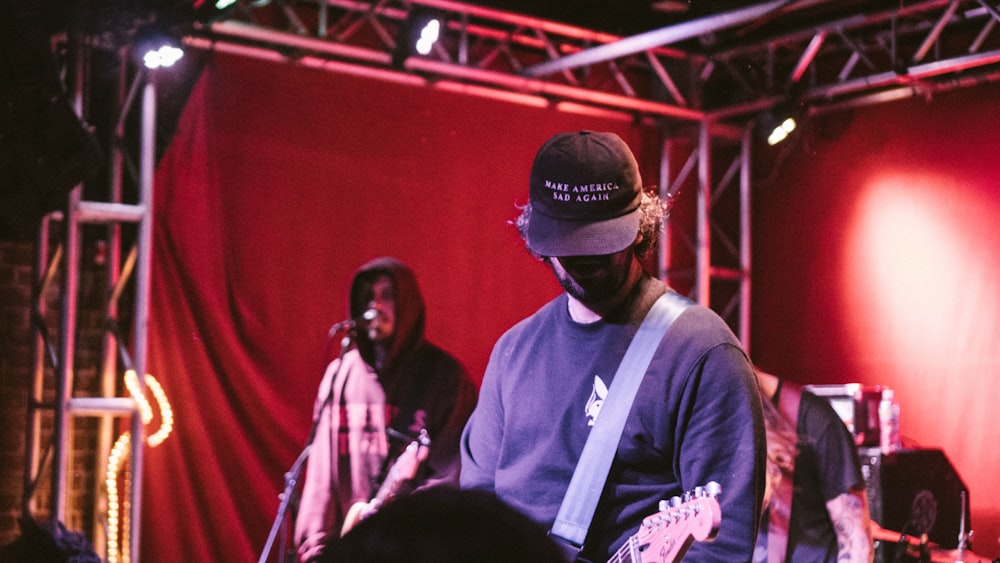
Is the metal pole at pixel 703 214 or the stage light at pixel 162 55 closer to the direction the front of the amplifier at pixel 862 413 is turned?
the stage light

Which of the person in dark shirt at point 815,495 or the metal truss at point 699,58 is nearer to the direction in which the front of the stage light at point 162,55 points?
the person in dark shirt

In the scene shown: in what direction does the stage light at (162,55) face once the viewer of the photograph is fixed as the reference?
facing the viewer

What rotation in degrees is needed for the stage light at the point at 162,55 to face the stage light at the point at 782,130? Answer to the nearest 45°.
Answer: approximately 90° to its left

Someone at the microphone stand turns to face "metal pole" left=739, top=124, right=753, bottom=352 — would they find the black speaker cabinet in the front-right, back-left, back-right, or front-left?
front-right

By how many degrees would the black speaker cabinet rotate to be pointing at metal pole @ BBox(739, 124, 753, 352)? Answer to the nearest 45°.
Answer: approximately 90° to its right

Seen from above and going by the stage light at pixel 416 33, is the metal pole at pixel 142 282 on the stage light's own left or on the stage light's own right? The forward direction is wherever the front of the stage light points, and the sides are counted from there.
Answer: on the stage light's own right

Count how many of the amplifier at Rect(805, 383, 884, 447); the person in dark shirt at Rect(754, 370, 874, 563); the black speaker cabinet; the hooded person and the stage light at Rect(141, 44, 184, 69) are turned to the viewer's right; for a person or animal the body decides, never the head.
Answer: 0

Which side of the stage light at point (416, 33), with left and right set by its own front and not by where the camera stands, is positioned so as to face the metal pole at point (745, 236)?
left

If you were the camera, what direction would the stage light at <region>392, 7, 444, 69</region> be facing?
facing the viewer and to the right of the viewer

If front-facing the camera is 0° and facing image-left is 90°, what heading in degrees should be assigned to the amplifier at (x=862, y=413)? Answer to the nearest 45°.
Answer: approximately 45°

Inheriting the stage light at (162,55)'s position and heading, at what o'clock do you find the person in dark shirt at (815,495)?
The person in dark shirt is roughly at 10 o'clock from the stage light.

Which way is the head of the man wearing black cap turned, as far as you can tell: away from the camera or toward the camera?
toward the camera
